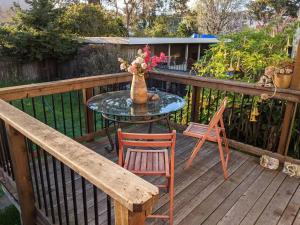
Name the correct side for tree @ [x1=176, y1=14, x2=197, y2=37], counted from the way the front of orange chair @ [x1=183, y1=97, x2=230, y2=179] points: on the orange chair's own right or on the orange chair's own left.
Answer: on the orange chair's own right

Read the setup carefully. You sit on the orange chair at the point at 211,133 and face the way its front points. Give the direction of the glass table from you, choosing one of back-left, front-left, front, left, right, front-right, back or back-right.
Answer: front

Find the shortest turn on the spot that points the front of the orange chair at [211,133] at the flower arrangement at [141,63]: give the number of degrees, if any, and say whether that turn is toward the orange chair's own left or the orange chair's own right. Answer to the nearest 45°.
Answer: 0° — it already faces it

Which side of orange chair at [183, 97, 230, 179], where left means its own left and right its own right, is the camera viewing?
left

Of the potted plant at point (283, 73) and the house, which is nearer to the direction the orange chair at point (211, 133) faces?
the house

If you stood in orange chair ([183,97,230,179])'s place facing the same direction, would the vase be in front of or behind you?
in front

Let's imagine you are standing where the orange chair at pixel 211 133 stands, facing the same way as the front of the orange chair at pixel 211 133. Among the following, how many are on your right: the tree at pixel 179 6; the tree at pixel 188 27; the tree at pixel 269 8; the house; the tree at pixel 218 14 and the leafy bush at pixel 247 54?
6

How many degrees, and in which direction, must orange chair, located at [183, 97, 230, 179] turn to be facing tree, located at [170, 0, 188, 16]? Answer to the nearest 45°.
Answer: approximately 90° to its right

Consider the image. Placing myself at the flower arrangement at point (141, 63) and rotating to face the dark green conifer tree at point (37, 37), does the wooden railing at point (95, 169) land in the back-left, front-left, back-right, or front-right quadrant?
back-left

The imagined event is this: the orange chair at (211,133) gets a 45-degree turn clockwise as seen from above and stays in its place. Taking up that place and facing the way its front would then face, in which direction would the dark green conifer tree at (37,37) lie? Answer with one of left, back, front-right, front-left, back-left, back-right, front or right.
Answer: front

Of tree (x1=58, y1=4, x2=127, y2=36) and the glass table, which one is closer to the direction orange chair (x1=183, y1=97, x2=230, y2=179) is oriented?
the glass table

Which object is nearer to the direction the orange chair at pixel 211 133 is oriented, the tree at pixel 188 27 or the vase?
the vase

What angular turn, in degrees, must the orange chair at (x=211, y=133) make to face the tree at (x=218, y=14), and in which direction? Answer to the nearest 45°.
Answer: approximately 90° to its right

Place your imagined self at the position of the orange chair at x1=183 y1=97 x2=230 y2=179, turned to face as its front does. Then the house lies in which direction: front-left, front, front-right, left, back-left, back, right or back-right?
right

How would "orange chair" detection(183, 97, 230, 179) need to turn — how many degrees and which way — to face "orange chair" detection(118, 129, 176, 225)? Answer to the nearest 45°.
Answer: approximately 45° to its left

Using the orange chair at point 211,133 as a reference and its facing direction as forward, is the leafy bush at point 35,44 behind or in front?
in front
